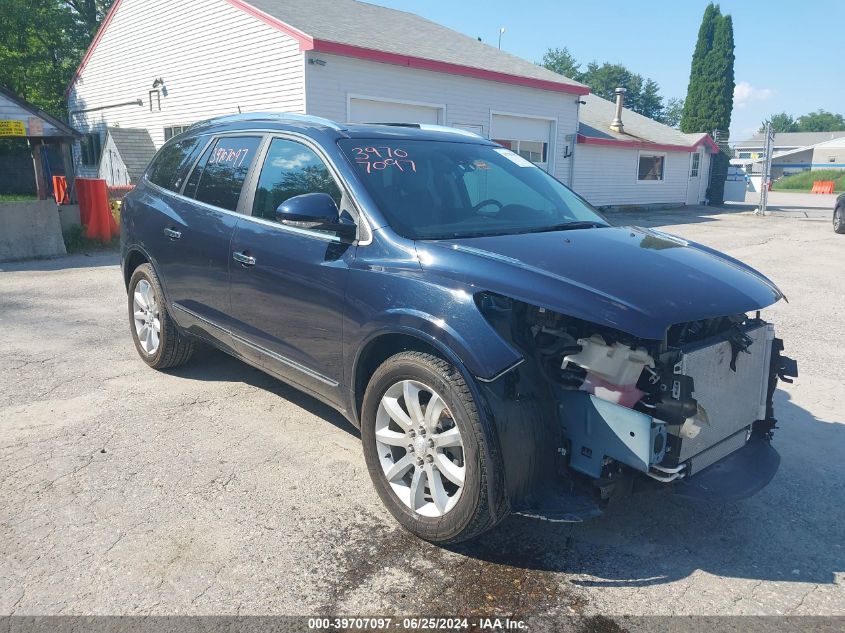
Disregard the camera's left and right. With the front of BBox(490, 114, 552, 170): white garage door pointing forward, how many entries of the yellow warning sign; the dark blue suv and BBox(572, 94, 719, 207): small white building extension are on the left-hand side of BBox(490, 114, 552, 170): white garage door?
1

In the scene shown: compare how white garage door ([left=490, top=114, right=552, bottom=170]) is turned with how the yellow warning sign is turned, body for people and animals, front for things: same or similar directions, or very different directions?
same or similar directions

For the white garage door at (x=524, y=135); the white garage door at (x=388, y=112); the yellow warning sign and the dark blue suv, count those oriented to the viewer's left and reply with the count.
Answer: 0

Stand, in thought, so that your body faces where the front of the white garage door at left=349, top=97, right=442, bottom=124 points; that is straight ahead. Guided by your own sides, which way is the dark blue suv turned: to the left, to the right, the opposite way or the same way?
the same way

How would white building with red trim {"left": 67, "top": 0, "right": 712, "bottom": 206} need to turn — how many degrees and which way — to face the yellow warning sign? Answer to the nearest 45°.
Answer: approximately 90° to its right

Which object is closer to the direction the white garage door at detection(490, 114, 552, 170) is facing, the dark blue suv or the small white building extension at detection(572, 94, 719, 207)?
the dark blue suv

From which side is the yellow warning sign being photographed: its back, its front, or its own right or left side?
front

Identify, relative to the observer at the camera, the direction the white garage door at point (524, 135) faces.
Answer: facing the viewer and to the right of the viewer

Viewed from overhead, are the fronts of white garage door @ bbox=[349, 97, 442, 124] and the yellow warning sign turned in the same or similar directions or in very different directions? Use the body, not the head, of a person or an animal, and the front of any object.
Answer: same or similar directions

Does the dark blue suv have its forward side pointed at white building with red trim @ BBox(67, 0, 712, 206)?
no

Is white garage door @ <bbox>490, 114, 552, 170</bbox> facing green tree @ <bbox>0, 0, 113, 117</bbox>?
no

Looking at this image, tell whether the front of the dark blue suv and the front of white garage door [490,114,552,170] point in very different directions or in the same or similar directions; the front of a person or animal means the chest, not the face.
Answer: same or similar directions

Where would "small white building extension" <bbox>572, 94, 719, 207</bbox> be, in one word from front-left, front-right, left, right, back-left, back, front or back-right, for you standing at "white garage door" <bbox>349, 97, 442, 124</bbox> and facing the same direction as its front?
left

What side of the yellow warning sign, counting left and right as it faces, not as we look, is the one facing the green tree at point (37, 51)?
back

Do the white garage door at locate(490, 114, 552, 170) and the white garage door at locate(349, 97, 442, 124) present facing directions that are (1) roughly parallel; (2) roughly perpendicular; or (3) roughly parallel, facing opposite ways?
roughly parallel

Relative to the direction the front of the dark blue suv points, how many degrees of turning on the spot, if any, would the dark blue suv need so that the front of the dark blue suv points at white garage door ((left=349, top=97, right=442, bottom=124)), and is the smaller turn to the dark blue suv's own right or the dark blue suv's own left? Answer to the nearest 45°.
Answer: approximately 135° to the dark blue suv's own left

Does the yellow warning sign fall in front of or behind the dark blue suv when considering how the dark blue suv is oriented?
behind

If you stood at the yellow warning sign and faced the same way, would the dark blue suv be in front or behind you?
in front

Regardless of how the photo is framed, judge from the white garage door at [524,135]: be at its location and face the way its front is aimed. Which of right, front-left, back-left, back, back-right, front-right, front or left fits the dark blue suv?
front-right

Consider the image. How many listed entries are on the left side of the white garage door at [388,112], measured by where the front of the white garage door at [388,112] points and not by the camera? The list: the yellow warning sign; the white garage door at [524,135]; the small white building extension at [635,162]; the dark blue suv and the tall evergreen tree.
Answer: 3

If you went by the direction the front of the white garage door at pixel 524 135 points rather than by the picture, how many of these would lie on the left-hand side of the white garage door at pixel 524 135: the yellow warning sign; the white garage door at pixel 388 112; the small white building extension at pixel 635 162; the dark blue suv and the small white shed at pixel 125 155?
1

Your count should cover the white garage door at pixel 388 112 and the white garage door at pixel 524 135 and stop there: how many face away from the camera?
0
